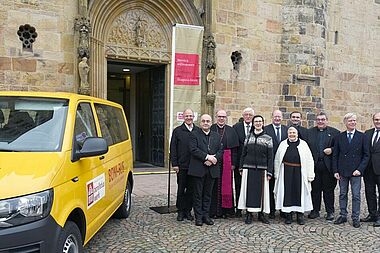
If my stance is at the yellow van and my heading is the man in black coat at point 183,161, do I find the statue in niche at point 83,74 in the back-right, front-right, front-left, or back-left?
front-left

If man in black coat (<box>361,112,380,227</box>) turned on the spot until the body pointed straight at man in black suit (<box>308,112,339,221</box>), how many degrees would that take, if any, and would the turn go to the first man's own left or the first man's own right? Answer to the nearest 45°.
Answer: approximately 45° to the first man's own right

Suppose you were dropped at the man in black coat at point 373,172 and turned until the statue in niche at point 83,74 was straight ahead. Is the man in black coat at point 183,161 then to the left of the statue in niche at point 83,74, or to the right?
left

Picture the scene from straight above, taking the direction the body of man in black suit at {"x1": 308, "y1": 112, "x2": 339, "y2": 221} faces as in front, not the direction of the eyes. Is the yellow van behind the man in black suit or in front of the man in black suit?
in front

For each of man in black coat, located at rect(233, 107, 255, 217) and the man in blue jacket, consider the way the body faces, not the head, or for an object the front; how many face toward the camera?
2

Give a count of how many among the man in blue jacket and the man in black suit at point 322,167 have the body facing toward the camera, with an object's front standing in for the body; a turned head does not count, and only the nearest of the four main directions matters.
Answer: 2

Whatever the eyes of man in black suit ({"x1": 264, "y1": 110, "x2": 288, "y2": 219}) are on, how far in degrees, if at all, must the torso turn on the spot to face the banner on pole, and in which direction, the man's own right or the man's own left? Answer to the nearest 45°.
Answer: approximately 135° to the man's own right

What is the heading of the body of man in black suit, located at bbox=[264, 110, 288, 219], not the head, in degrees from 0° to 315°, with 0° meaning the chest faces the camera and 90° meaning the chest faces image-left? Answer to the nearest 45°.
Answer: approximately 0°

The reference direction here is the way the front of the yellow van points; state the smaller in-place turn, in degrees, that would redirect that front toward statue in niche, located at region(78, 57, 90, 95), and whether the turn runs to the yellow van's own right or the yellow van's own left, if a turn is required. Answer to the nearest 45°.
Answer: approximately 135° to the yellow van's own right

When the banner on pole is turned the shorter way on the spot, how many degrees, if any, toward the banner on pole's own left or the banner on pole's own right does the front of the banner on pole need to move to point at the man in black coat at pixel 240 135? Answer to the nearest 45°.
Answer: approximately 45° to the banner on pole's own left

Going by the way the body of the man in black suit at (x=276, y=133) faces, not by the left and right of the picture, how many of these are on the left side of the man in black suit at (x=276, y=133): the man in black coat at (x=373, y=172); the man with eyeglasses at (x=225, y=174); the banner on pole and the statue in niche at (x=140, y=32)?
1

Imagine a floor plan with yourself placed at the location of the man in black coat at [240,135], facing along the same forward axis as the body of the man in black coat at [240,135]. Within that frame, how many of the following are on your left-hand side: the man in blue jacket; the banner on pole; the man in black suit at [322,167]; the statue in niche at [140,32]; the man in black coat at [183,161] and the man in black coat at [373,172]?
3

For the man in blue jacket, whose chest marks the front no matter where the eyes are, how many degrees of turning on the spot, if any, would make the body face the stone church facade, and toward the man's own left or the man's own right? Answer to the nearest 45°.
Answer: approximately 135° to the man's own right

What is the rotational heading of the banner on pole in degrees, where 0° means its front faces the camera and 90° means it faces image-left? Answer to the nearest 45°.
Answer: approximately 0°

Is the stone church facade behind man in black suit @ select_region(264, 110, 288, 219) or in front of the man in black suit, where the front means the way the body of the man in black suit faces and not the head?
behind

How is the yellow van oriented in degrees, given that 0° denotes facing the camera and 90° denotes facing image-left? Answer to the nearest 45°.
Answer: approximately 45°

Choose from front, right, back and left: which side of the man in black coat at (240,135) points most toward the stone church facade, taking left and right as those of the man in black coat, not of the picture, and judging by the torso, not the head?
back
